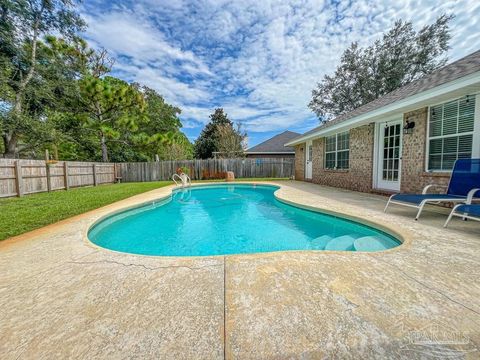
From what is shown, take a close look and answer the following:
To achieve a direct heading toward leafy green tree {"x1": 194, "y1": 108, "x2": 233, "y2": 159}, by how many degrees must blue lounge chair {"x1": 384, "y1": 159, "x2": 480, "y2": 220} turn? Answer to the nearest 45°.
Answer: approximately 90° to its right

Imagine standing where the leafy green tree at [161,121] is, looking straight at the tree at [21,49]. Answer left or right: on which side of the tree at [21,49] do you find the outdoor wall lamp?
left

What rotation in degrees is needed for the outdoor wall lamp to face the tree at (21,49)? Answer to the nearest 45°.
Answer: approximately 45° to its right

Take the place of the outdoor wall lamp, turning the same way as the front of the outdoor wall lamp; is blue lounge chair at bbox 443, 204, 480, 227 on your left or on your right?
on your left

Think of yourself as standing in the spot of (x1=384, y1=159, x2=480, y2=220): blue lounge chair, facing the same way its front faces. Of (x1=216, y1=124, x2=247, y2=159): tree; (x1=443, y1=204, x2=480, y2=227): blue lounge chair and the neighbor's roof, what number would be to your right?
2

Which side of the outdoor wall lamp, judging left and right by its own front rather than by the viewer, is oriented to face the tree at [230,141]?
right

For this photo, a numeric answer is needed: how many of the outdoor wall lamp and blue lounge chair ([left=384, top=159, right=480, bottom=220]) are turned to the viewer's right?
0

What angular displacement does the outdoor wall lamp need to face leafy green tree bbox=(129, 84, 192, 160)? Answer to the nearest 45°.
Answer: approximately 45° to its right

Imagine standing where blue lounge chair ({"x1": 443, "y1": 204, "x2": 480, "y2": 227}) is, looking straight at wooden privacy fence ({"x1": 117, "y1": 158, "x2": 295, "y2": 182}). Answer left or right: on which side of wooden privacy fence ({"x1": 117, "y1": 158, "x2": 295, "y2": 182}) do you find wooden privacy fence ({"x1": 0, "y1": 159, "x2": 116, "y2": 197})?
left

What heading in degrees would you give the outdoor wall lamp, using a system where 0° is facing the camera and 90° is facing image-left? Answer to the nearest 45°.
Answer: approximately 45°

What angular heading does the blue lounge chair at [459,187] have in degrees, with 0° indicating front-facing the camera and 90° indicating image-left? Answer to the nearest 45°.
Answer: approximately 45°

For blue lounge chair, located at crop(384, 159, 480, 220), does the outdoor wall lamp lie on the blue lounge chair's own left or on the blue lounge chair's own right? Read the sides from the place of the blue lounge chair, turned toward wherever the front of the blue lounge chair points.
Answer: on the blue lounge chair's own right
